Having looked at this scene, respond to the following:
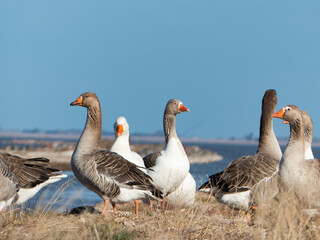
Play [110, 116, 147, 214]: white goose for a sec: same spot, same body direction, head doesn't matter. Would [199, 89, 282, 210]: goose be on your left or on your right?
on your left

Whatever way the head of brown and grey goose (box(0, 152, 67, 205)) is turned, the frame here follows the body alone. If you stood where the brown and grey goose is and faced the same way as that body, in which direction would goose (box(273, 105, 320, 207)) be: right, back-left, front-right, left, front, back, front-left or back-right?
back-left

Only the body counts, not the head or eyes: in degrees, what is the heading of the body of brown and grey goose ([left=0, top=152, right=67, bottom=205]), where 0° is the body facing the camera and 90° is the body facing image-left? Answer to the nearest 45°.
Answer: approximately 90°

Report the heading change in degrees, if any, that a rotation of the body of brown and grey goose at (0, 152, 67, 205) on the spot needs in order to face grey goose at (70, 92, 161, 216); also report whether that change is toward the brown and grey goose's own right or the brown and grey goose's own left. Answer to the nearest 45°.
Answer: approximately 135° to the brown and grey goose's own left

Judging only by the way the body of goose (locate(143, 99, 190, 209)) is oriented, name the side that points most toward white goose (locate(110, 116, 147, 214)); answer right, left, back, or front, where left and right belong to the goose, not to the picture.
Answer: back

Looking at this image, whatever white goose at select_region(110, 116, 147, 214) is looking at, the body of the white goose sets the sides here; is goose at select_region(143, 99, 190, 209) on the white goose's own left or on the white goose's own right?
on the white goose's own left

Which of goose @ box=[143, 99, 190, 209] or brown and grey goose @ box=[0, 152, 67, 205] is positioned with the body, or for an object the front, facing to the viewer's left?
the brown and grey goose

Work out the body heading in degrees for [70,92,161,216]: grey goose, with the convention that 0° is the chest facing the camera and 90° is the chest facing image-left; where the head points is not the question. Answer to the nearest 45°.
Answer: approximately 90°

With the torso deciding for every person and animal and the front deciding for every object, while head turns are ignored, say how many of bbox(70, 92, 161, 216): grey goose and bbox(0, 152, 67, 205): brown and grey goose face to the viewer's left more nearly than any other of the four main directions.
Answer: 2

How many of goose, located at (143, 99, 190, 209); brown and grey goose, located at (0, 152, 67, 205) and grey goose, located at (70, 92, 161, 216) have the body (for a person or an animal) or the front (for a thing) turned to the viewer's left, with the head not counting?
2

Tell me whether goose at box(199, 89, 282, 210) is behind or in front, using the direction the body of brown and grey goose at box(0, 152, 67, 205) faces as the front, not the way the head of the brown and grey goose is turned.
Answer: behind
